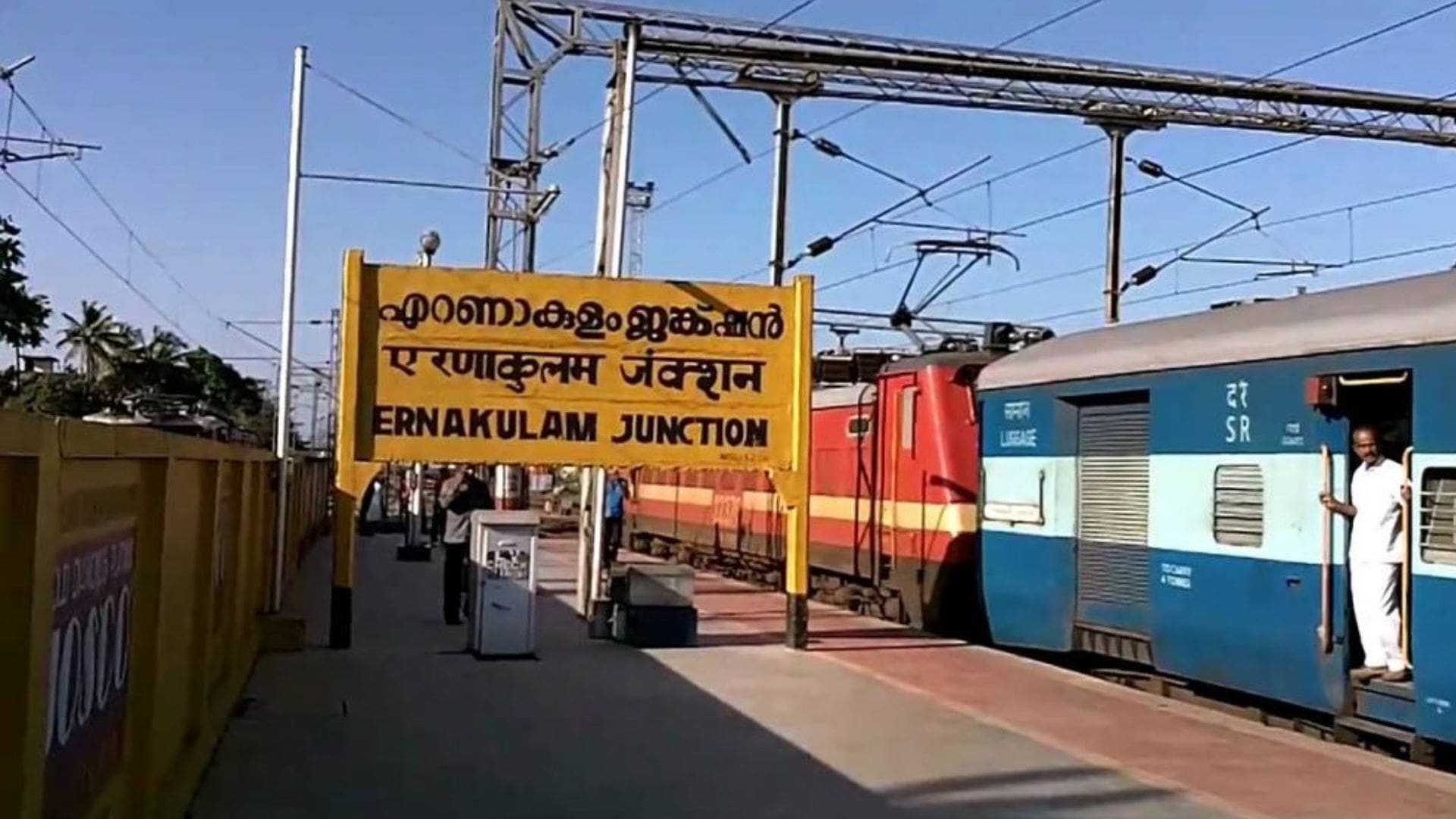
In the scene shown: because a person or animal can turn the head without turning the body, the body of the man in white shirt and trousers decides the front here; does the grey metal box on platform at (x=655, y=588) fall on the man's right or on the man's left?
on the man's right

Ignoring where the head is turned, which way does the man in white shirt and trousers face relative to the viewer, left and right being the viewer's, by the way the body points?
facing the viewer and to the left of the viewer

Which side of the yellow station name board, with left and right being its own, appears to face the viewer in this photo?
front

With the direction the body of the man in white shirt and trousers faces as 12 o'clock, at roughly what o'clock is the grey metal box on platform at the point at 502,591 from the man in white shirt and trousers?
The grey metal box on platform is roughly at 2 o'clock from the man in white shirt and trousers.

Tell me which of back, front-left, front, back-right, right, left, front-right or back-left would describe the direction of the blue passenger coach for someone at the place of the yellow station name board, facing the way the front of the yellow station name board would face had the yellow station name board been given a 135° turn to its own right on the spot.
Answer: back

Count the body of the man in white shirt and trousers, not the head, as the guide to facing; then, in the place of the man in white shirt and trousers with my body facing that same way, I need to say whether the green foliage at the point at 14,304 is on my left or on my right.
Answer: on my right

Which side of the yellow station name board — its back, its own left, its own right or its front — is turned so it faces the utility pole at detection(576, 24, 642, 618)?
back

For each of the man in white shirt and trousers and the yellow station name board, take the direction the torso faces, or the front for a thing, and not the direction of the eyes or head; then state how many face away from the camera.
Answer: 0

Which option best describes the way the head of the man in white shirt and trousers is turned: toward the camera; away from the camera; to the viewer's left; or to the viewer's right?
toward the camera
